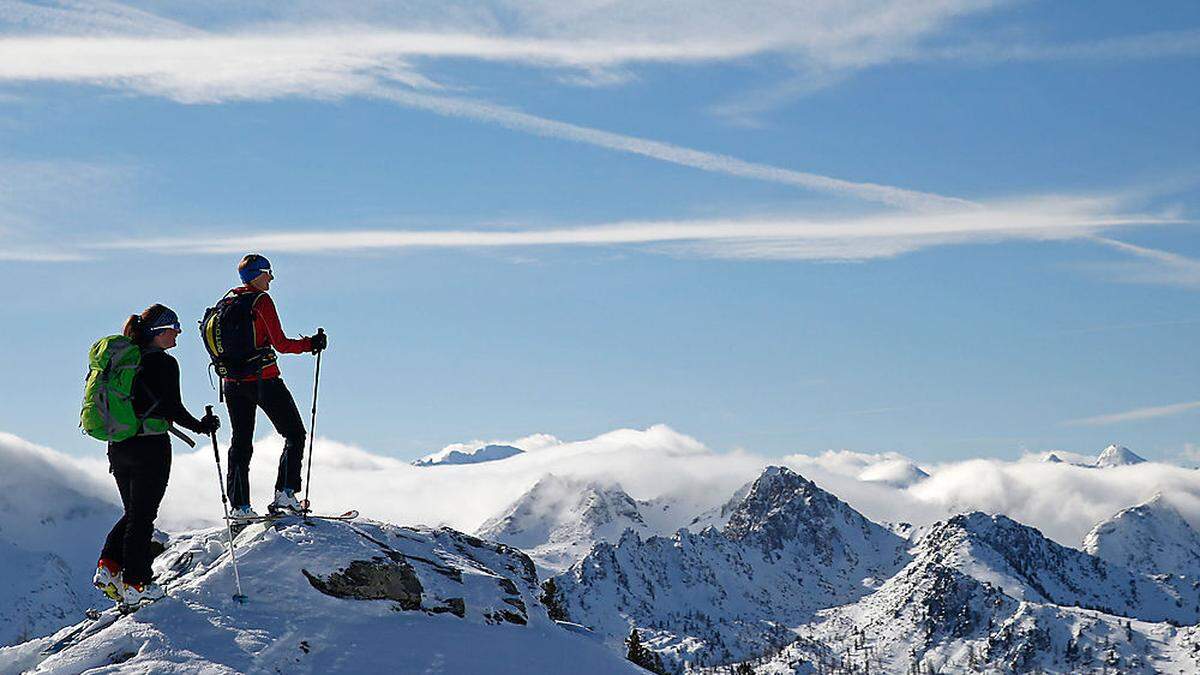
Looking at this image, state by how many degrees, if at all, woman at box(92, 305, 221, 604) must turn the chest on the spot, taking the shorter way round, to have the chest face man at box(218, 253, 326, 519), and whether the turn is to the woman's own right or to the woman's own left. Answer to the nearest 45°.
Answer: approximately 45° to the woman's own left

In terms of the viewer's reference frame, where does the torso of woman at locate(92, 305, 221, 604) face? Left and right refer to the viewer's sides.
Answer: facing to the right of the viewer
